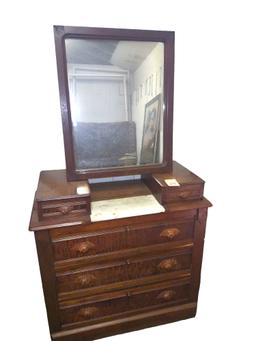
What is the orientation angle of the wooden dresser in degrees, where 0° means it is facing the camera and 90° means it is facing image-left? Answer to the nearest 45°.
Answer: approximately 0°
